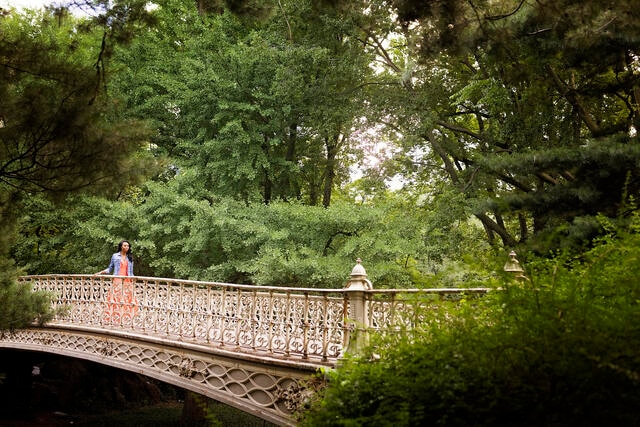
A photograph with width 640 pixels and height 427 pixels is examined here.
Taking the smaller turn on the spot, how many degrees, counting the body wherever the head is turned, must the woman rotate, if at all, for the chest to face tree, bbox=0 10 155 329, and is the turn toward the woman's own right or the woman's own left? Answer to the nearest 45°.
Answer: approximately 45° to the woman's own right

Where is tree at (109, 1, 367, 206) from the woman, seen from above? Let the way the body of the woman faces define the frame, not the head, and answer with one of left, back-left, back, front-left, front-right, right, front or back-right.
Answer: left

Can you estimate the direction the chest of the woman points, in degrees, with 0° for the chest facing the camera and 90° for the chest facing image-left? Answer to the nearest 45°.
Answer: approximately 315°

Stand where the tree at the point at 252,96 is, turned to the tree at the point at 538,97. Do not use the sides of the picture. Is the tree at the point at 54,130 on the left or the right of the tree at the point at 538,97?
right
